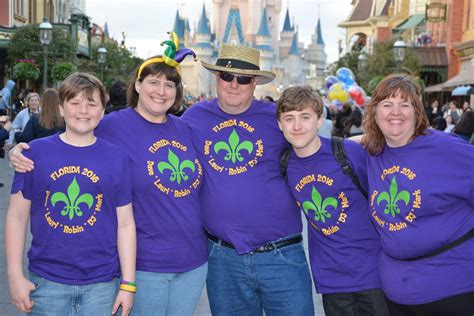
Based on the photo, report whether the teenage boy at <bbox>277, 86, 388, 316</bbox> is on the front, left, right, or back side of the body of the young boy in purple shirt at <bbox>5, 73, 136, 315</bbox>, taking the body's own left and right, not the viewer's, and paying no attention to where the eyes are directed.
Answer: left

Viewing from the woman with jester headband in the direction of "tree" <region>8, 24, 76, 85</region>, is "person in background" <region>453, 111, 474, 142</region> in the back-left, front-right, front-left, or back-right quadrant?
front-right

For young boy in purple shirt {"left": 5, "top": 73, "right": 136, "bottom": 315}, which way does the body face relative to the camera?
toward the camera

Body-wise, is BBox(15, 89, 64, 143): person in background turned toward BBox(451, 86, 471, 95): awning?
no

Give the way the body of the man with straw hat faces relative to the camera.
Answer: toward the camera

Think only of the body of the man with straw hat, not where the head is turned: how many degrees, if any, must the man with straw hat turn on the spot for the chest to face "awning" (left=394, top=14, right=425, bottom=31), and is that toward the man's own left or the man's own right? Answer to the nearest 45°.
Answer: approximately 180°

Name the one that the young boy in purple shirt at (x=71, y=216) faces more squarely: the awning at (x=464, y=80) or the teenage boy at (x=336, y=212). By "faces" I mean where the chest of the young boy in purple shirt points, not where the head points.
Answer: the teenage boy

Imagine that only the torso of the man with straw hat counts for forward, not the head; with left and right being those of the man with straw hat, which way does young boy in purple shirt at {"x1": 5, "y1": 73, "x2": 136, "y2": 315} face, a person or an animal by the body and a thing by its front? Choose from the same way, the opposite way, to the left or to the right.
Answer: the same way
